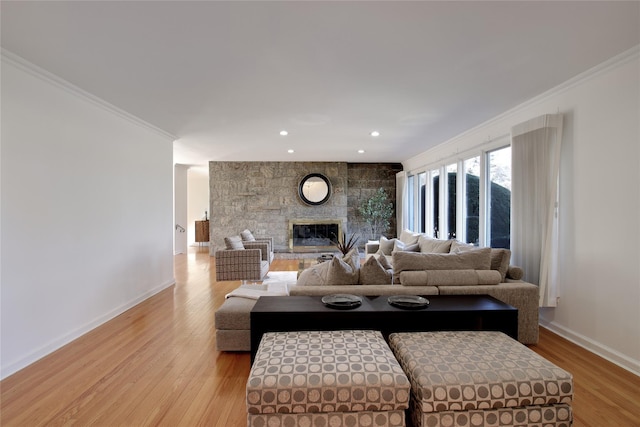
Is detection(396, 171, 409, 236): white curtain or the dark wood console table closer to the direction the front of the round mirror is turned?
the dark wood console table

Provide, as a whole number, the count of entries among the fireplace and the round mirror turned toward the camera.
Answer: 2

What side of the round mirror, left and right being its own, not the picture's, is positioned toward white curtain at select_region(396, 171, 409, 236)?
left

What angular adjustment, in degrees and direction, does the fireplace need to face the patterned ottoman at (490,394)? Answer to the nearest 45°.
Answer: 0° — it already faces it

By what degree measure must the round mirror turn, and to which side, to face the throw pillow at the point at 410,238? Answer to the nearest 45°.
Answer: approximately 45° to its left

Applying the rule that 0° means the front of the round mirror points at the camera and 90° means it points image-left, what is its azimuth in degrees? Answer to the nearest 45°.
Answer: approximately 0°

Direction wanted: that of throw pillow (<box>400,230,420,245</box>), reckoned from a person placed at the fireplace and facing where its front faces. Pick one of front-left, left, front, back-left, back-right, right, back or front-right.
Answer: front-left

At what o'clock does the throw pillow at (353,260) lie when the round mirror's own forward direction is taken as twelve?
The throw pillow is roughly at 12 o'clock from the round mirror.

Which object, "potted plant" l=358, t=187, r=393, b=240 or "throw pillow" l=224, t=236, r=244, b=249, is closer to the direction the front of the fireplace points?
the throw pillow

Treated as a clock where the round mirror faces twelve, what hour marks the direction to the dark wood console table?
The dark wood console table is roughly at 12 o'clock from the round mirror.

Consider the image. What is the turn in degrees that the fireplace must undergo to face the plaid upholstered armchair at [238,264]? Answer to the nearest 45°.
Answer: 0° — it already faces it

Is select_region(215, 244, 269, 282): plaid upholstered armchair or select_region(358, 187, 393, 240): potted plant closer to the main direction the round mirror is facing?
the plaid upholstered armchair
